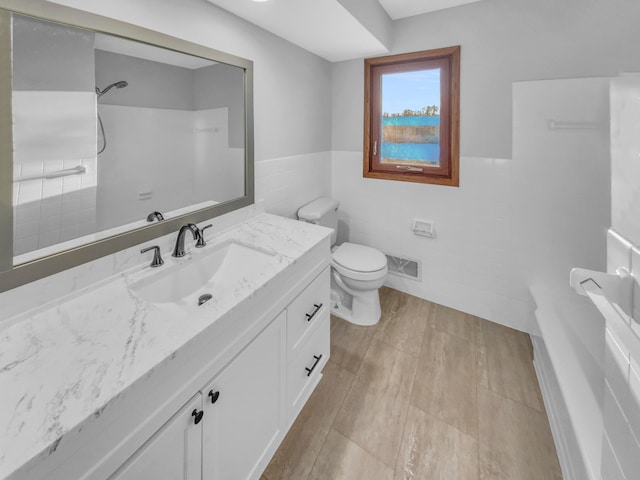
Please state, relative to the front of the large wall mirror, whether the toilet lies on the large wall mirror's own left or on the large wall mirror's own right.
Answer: on the large wall mirror's own left

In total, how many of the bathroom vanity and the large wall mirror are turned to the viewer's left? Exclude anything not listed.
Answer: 0

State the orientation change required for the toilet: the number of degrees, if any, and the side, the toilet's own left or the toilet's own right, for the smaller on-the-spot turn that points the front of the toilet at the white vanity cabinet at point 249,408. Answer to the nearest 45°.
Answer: approximately 45° to the toilet's own right

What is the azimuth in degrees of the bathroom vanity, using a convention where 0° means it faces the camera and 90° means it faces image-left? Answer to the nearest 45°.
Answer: approximately 315°

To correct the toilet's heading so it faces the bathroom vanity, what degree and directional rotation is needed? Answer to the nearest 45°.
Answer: approximately 45° to its right

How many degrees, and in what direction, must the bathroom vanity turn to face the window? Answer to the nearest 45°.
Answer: approximately 90° to its left
